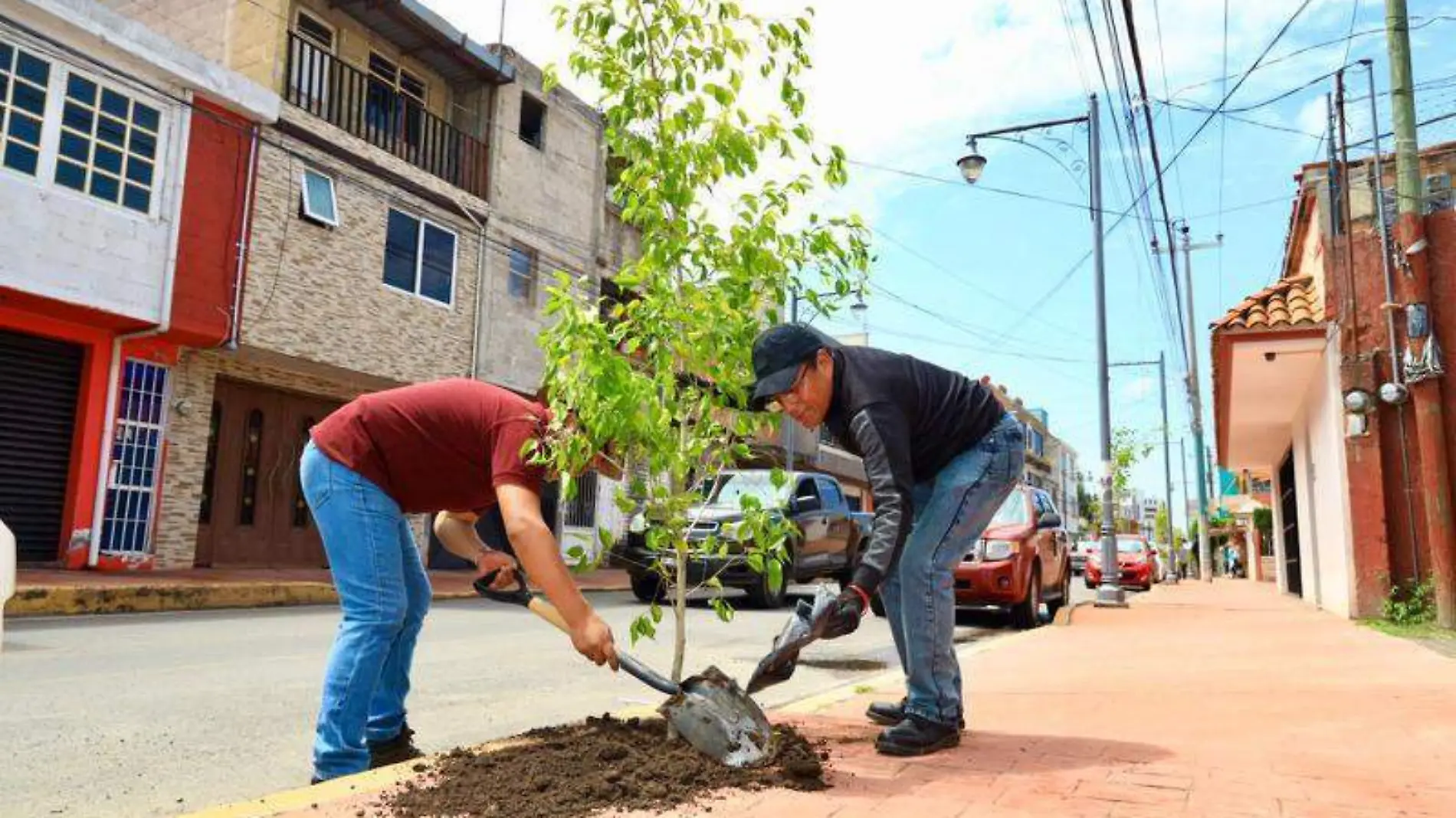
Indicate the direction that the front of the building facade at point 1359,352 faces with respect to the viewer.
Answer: facing to the left of the viewer

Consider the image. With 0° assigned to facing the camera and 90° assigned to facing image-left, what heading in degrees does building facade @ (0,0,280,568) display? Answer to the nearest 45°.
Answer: approximately 315°

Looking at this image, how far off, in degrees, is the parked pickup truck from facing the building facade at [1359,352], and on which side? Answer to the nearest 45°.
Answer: approximately 90° to its left

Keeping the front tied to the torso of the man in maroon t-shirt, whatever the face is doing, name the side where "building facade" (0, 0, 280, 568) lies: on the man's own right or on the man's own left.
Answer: on the man's own left

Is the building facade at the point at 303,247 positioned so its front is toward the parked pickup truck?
yes

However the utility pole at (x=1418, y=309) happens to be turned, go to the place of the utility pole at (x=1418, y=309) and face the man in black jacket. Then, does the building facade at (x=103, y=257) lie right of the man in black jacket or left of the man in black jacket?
right

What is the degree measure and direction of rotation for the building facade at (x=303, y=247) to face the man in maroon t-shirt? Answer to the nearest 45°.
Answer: approximately 45° to its right

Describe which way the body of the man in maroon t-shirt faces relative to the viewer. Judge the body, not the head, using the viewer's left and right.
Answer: facing to the right of the viewer

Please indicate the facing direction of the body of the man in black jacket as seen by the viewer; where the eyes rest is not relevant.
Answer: to the viewer's left
